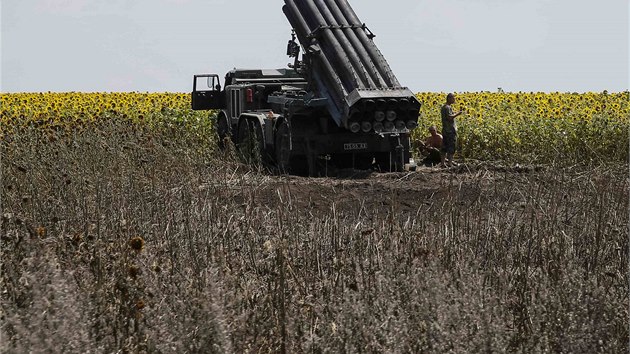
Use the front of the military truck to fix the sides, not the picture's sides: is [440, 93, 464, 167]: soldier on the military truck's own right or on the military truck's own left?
on the military truck's own right

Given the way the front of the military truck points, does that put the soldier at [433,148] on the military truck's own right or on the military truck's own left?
on the military truck's own right

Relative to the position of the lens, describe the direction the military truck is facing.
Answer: facing away from the viewer and to the left of the viewer
